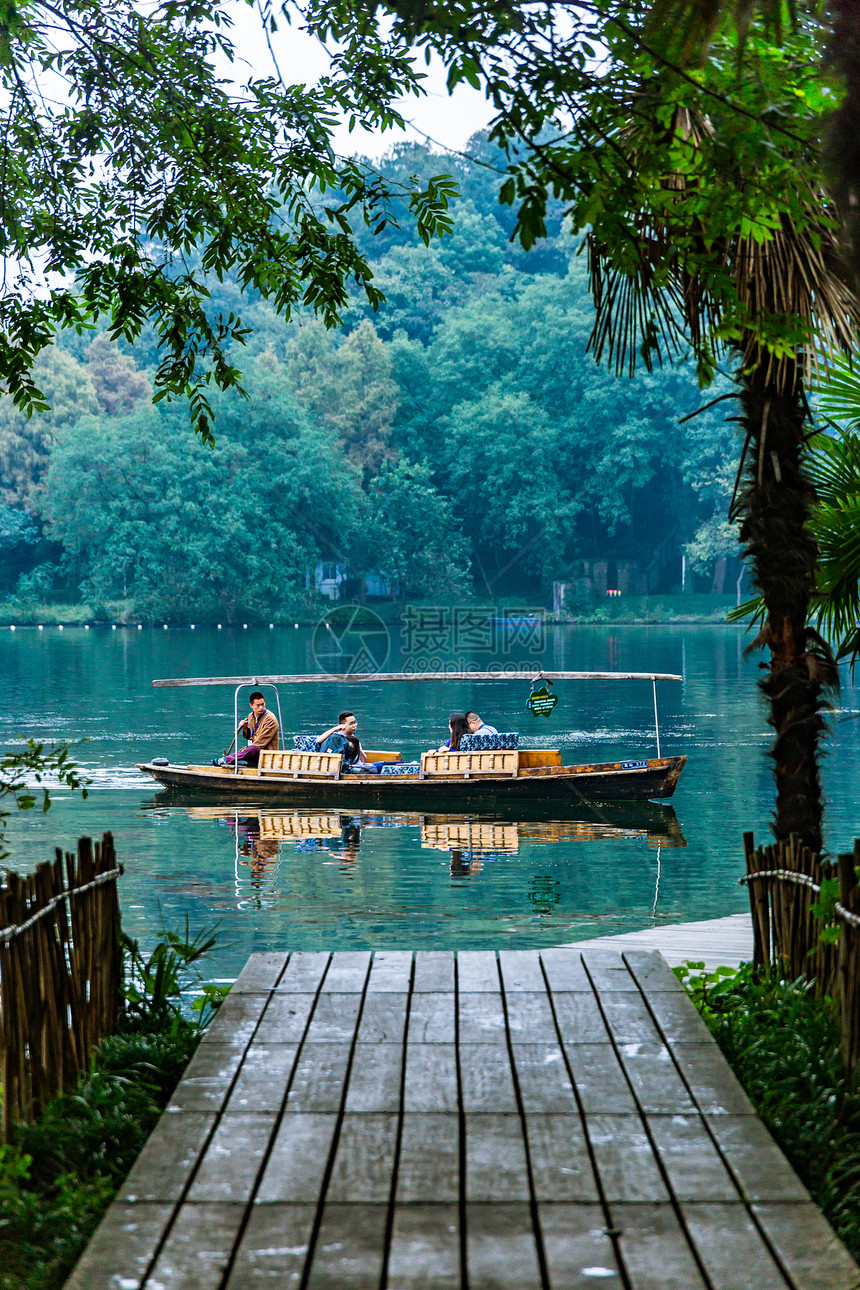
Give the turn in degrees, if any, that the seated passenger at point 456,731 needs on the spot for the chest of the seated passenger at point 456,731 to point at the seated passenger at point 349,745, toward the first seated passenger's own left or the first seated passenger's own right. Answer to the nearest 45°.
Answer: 0° — they already face them

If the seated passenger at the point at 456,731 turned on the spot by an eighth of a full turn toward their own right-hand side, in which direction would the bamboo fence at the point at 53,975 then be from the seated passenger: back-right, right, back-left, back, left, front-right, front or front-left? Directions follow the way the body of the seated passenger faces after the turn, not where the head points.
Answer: back-left

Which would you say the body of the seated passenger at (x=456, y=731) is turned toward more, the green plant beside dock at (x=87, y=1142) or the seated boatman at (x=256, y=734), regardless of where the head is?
the seated boatman

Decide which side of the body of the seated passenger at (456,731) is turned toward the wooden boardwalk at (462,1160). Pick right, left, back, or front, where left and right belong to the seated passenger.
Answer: left

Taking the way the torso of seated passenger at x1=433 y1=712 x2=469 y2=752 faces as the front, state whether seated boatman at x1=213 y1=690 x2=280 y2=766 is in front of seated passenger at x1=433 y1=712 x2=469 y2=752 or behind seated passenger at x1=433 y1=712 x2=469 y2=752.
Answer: in front

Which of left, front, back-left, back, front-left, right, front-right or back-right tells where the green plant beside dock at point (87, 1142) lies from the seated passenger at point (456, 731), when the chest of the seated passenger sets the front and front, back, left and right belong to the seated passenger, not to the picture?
left

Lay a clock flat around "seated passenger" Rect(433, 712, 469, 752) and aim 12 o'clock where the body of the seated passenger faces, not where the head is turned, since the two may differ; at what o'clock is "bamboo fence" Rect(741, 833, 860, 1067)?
The bamboo fence is roughly at 9 o'clock from the seated passenger.

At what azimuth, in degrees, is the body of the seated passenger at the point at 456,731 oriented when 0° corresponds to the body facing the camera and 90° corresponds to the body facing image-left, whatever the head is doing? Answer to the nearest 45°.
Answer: approximately 90°
